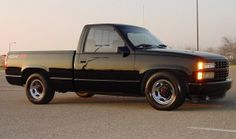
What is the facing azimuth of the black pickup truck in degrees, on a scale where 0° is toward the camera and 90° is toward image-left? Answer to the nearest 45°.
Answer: approximately 315°
